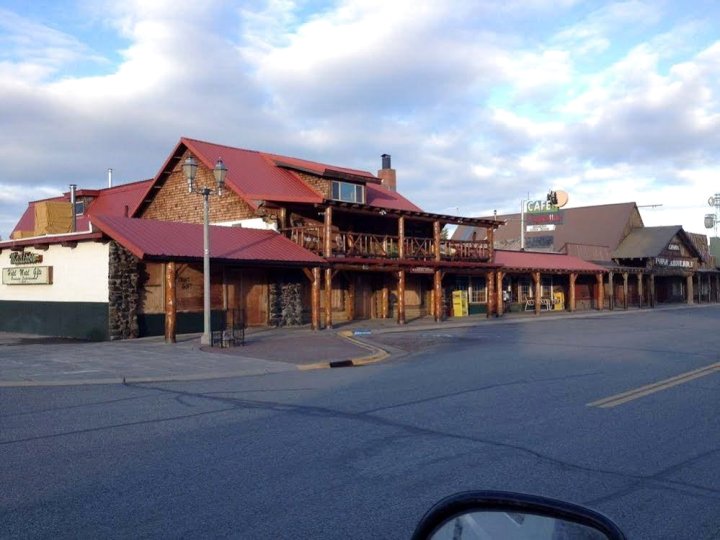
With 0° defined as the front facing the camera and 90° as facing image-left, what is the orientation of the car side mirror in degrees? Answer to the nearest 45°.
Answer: approximately 0°

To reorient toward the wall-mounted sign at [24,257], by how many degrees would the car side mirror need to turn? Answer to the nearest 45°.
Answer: approximately 135° to its right

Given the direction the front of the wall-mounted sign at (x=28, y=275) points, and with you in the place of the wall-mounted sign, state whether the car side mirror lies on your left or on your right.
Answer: on your left

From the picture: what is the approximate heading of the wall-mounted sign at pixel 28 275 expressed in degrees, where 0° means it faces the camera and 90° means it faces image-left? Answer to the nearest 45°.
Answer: approximately 45°
